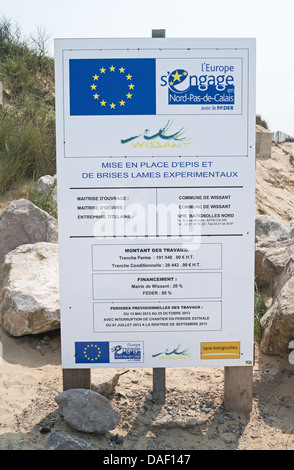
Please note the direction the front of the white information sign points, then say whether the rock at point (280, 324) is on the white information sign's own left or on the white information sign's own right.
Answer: on the white information sign's own left

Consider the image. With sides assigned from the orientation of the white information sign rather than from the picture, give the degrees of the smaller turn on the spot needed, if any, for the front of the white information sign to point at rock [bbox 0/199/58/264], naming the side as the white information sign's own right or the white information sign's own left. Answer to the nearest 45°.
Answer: approximately 135° to the white information sign's own right

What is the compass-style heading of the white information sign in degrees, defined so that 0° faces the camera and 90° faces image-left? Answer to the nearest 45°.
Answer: approximately 0°

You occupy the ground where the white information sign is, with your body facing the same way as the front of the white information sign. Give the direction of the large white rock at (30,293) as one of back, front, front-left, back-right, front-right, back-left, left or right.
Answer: back-right
